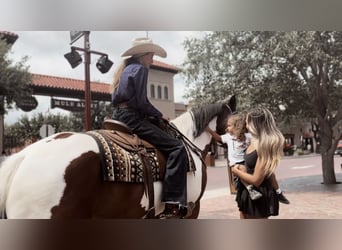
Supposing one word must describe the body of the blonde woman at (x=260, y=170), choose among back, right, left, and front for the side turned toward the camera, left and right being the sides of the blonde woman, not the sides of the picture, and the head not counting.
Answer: left

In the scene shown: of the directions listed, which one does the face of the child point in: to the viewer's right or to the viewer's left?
to the viewer's left

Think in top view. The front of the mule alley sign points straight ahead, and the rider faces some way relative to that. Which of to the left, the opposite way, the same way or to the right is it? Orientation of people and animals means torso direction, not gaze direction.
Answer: to the left

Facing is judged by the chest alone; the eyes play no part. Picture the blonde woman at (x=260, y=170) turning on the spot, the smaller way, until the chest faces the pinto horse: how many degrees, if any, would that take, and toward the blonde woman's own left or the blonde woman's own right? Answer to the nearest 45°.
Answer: approximately 45° to the blonde woman's own left

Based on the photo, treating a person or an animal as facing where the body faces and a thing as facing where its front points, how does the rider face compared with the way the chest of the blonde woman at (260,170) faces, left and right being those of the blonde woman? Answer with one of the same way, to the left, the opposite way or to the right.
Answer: the opposite way

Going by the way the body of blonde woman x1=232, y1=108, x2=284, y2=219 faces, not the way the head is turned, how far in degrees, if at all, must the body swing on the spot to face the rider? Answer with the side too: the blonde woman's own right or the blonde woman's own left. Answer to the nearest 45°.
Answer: approximately 45° to the blonde woman's own left

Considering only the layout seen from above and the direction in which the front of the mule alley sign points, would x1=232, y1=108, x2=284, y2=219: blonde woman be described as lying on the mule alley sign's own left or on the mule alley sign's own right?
on the mule alley sign's own left

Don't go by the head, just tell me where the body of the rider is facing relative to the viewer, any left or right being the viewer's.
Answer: facing to the right of the viewer

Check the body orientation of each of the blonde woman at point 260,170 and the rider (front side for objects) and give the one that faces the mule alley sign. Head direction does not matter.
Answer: the blonde woman

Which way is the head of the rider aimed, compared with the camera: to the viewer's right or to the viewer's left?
to the viewer's right
